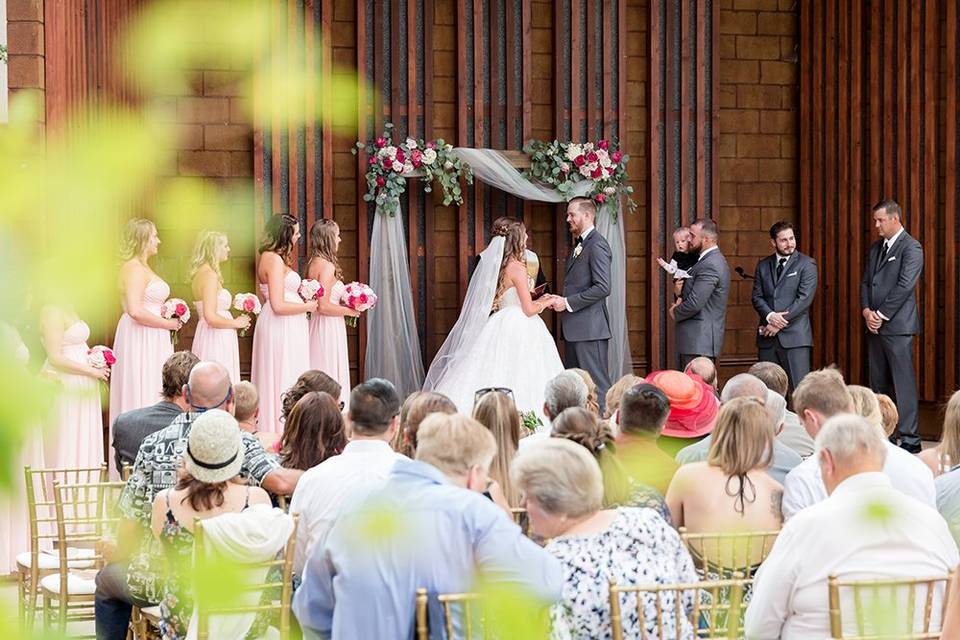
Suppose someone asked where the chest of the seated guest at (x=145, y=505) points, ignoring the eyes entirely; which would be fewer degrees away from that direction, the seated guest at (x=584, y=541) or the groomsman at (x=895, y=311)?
the groomsman

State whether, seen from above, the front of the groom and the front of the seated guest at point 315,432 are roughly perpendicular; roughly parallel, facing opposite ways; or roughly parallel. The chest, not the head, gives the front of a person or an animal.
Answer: roughly perpendicular

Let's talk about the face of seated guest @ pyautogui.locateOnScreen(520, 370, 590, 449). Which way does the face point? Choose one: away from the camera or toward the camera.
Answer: away from the camera

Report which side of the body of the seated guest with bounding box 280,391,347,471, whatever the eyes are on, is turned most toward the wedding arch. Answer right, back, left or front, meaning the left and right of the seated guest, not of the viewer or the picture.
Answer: front

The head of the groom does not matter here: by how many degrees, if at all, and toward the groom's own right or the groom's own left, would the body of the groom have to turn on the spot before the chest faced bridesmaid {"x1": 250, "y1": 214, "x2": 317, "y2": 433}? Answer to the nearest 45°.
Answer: approximately 45° to the groom's own left

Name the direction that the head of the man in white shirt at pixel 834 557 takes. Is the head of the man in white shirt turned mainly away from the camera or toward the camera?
away from the camera

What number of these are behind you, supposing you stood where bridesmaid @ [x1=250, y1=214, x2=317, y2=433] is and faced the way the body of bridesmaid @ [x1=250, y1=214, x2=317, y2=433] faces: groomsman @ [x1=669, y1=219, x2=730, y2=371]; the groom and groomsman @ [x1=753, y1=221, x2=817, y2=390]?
0

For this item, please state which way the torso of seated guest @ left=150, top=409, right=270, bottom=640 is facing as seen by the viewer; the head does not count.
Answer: away from the camera

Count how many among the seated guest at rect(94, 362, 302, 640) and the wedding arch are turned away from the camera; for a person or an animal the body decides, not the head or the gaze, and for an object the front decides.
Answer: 1

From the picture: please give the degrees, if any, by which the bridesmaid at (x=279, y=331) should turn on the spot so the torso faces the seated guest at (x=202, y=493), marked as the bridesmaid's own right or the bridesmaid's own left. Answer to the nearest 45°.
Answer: approximately 90° to the bridesmaid's own right

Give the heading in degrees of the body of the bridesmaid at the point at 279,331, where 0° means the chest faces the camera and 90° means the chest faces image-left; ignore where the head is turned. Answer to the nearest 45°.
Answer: approximately 270°

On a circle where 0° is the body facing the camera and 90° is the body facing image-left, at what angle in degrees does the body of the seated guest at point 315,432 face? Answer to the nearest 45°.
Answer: approximately 180°

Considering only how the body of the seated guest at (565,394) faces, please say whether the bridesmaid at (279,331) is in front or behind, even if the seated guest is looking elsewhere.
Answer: in front

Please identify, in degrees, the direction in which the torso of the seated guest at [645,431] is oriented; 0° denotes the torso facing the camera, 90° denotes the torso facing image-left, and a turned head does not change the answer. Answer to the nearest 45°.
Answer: approximately 180°

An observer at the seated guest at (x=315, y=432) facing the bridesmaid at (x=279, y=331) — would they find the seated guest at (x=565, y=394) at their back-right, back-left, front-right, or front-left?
front-right

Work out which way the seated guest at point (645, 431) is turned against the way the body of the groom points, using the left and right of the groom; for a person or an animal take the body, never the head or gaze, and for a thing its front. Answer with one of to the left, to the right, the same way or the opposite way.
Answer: to the right

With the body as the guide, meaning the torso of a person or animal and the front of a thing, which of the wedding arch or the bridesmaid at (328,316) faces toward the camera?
the wedding arch

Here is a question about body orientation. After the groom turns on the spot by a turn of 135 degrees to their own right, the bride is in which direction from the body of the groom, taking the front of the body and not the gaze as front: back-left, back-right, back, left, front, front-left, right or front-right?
back

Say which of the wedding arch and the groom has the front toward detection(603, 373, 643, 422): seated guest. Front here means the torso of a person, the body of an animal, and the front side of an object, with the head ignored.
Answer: the wedding arch

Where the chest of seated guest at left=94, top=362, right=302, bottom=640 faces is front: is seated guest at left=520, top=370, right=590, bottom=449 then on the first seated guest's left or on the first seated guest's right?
on the first seated guest's right

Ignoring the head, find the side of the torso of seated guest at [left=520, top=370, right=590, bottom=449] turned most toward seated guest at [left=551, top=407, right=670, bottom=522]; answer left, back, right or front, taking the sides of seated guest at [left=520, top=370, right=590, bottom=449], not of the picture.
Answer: back
